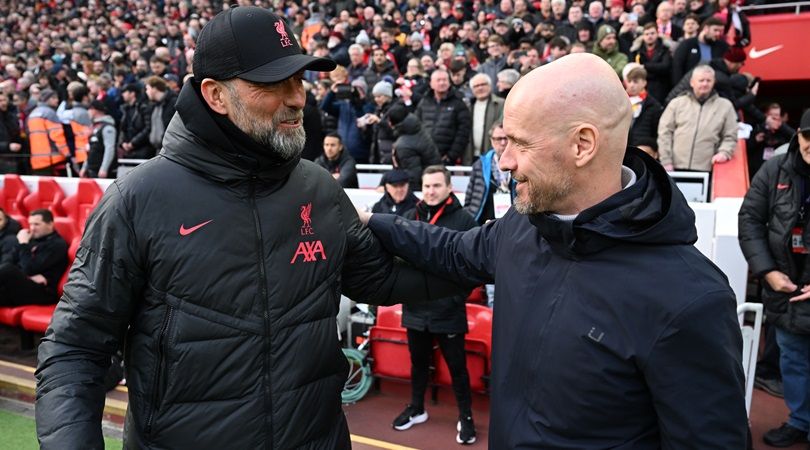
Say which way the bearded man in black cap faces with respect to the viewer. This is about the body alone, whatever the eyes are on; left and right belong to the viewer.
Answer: facing the viewer and to the right of the viewer

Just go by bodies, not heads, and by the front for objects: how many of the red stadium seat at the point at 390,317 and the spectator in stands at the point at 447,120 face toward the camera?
2

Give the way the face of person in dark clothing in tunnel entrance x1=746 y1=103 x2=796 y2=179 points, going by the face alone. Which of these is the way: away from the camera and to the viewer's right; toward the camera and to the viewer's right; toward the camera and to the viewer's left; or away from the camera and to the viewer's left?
toward the camera and to the viewer's left

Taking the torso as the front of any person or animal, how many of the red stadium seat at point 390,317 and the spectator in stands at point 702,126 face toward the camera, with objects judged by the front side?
2

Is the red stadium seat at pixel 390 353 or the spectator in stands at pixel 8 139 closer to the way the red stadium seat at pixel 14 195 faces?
the red stadium seat

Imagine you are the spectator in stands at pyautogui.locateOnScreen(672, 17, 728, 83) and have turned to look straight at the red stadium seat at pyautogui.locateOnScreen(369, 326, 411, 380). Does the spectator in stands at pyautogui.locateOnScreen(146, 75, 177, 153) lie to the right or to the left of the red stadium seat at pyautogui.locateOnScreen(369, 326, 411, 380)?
right

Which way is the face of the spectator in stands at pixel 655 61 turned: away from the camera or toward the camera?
toward the camera

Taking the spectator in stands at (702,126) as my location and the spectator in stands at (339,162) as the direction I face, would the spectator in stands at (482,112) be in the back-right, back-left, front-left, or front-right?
front-right

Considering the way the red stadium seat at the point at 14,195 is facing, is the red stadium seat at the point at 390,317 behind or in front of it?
in front

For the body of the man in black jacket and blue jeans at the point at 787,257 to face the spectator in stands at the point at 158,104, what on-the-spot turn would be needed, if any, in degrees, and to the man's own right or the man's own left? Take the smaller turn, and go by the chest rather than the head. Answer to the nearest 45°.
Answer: approximately 45° to the man's own right

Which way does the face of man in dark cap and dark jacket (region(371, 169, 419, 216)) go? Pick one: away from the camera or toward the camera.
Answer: toward the camera

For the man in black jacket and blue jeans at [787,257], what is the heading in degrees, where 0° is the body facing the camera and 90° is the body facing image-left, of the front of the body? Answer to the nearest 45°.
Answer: approximately 45°

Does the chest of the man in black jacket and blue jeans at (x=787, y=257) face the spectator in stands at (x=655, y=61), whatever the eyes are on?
no

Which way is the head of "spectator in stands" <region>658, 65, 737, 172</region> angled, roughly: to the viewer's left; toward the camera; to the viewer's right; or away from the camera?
toward the camera

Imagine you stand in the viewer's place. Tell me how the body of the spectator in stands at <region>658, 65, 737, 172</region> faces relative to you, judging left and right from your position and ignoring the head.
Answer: facing the viewer
